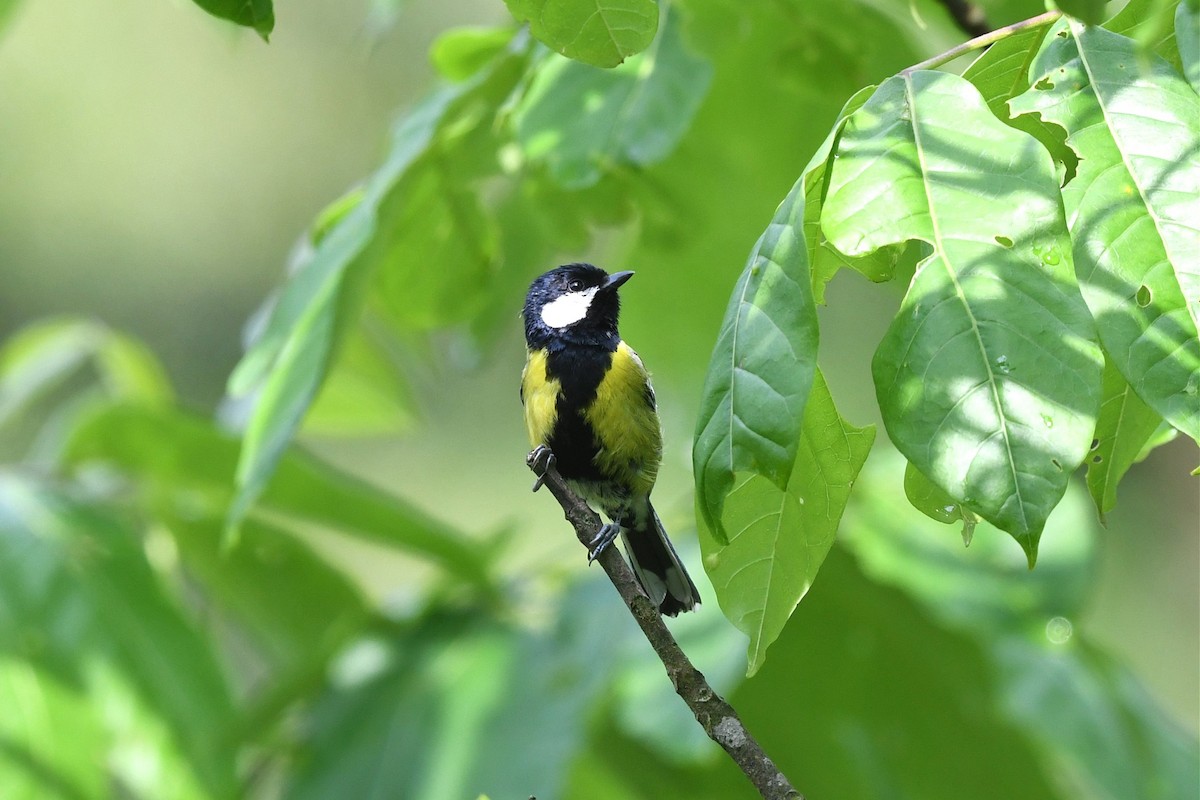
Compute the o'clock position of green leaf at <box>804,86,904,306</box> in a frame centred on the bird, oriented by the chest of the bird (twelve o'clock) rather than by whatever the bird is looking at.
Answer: The green leaf is roughly at 10 o'clock from the bird.

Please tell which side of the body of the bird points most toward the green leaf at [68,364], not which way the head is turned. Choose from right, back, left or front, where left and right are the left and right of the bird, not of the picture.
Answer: right

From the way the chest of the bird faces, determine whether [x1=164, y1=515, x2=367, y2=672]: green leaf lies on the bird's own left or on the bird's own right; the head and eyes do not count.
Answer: on the bird's own right

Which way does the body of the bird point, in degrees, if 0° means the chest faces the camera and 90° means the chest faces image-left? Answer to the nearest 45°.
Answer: approximately 45°

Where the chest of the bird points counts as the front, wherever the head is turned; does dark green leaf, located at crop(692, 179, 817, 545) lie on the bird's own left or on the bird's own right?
on the bird's own left

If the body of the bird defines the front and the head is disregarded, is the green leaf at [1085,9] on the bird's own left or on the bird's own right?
on the bird's own left
